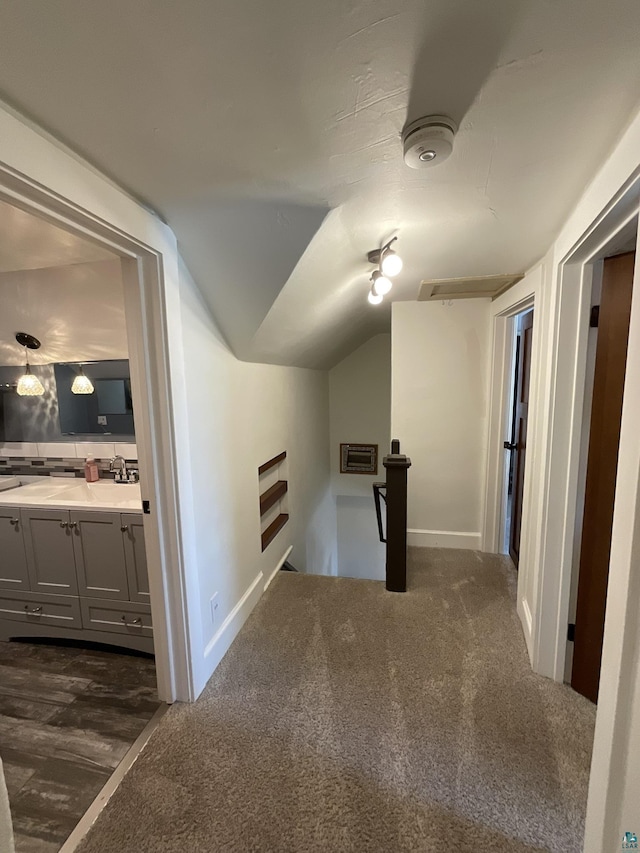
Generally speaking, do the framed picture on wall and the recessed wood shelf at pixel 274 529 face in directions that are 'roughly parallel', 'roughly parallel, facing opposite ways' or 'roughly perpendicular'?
roughly perpendicular

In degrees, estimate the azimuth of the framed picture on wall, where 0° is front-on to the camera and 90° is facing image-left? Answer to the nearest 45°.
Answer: approximately 0°

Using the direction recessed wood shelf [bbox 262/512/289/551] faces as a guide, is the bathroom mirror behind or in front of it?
behind

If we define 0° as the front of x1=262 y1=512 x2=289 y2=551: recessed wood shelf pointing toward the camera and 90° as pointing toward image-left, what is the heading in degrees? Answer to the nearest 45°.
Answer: approximately 270°

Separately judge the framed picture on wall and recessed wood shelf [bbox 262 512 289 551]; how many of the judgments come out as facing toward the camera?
1

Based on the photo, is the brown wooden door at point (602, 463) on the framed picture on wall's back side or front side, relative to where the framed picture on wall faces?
on the front side

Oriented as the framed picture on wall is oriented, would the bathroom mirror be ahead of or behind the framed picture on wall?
ahead
